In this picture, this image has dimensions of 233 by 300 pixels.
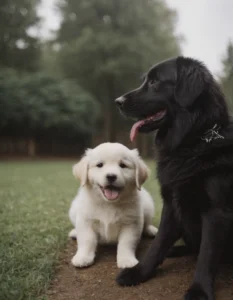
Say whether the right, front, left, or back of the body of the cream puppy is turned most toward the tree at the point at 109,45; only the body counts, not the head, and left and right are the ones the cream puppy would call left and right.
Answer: back

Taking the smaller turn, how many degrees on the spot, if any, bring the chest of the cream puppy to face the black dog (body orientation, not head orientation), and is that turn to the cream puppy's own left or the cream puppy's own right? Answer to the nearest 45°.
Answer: approximately 45° to the cream puppy's own left

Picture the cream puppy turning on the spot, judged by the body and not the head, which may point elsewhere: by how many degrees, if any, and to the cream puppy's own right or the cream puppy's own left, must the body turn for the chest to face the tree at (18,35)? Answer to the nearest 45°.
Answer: approximately 180°

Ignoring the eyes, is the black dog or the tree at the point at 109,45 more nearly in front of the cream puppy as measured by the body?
the black dog

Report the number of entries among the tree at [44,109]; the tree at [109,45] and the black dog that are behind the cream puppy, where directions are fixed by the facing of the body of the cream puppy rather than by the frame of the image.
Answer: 2

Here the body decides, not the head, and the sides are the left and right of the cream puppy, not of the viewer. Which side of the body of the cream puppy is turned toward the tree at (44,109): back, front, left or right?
back

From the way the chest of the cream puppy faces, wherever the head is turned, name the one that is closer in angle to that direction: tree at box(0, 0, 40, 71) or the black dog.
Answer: the black dog

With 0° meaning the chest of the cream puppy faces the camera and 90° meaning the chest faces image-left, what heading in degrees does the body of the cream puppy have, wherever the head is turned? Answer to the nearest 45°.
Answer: approximately 0°
